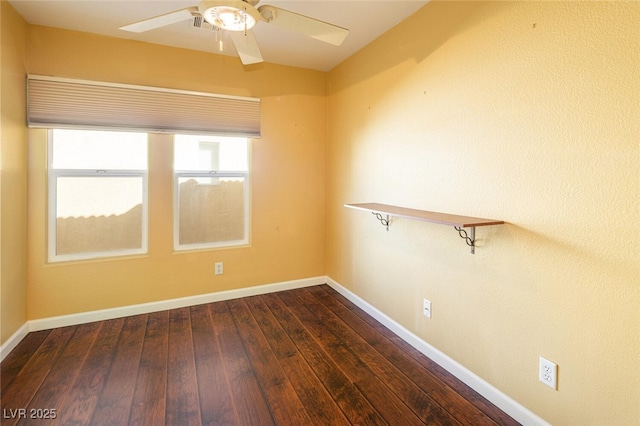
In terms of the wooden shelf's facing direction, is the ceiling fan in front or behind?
in front

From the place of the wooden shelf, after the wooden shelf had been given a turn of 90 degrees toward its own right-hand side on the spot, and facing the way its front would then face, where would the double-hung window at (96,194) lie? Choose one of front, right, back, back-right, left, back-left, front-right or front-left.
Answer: front-left

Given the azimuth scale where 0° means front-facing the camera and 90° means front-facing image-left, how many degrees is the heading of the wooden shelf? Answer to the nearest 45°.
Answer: approximately 45°

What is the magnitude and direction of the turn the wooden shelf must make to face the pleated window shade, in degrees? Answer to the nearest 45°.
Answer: approximately 45° to its right

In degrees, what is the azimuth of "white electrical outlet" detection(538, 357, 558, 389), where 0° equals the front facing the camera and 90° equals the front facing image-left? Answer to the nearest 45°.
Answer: approximately 45°

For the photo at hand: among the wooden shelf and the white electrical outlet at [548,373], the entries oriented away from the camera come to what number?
0
